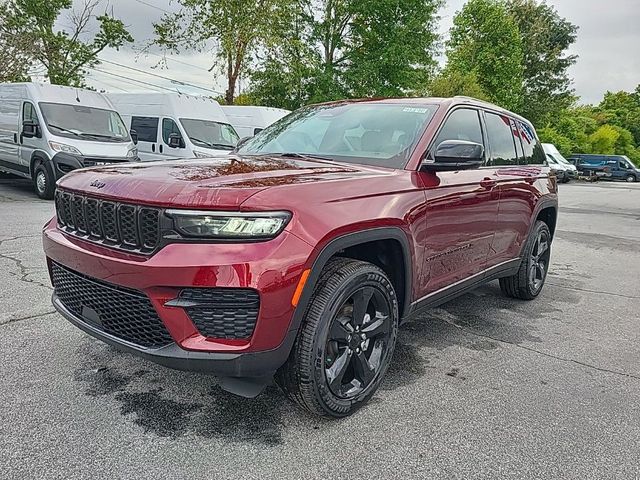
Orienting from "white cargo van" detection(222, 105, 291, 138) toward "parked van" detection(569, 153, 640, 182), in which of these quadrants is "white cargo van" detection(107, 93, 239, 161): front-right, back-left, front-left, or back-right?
back-right

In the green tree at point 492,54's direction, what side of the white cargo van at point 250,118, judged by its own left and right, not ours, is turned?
left

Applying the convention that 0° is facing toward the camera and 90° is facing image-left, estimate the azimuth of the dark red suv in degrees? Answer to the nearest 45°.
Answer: approximately 45°

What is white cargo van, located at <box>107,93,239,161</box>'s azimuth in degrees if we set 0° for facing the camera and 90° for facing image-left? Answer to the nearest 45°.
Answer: approximately 315°

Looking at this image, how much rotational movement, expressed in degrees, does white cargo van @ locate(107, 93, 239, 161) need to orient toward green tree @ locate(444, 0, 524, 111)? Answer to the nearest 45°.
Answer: approximately 90° to its left

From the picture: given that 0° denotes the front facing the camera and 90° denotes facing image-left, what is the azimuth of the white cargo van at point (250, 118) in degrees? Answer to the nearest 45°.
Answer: approximately 315°

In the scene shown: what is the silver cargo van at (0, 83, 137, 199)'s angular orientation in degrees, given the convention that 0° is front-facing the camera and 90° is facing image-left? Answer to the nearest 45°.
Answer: approximately 315°

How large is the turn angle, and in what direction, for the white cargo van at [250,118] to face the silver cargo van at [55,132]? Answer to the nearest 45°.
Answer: approximately 90° to its right

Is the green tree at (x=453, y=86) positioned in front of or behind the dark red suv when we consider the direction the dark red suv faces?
behind

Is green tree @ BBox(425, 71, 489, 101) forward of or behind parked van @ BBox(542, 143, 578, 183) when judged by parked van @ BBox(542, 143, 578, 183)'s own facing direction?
behind
